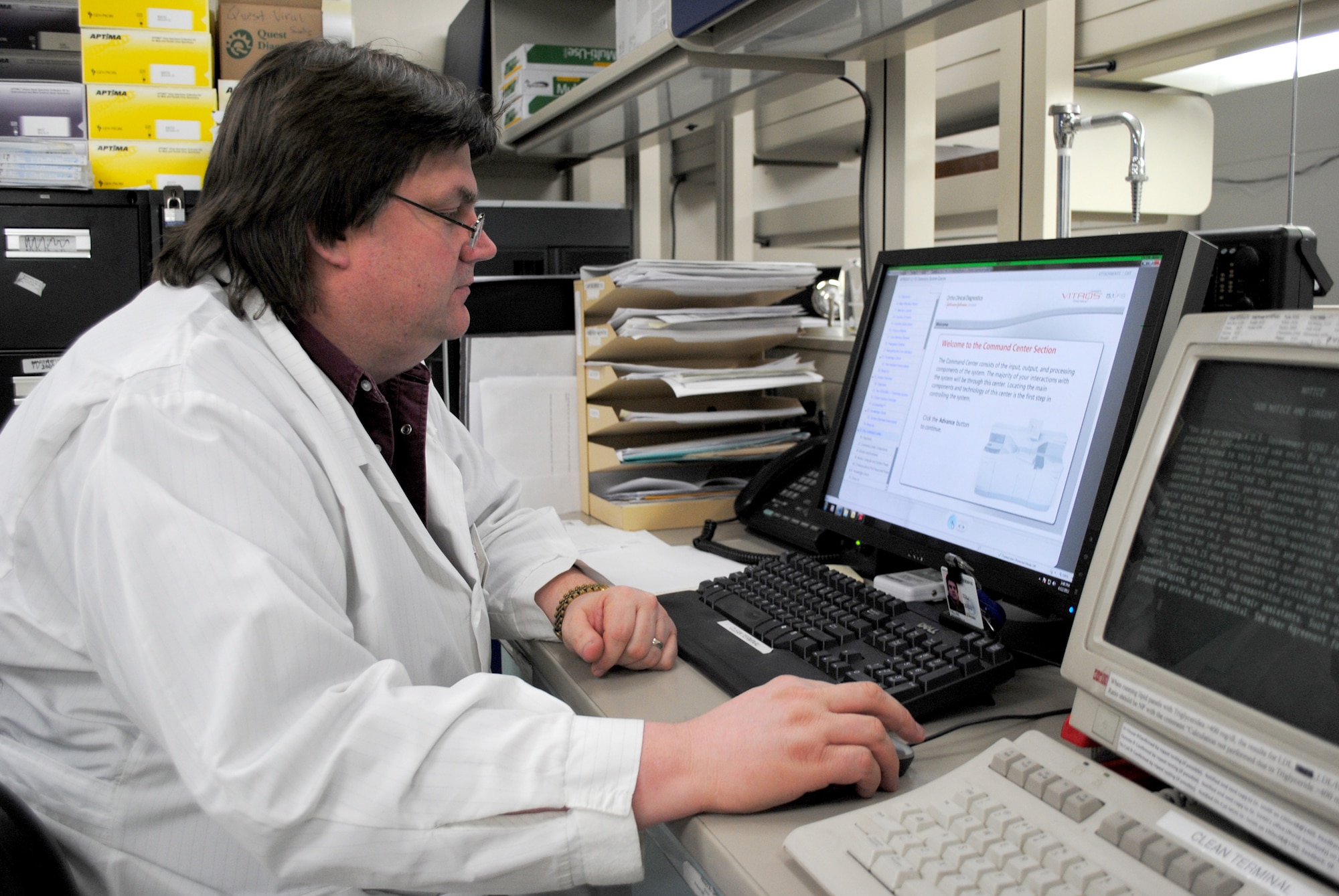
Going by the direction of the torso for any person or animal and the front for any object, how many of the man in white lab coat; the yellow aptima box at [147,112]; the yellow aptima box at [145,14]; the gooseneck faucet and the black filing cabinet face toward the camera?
3

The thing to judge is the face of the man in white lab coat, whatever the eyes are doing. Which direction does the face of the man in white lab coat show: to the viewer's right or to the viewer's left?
to the viewer's right

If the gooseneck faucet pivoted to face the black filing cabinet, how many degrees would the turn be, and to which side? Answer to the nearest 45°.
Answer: approximately 180°

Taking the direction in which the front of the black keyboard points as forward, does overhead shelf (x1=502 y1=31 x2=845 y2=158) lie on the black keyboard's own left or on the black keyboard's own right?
on the black keyboard's own right

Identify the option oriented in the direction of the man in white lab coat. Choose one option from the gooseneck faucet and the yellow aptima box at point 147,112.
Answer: the yellow aptima box

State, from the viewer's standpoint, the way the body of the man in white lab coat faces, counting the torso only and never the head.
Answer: to the viewer's right

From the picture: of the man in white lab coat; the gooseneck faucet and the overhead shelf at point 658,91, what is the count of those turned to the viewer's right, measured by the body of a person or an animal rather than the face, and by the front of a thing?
2

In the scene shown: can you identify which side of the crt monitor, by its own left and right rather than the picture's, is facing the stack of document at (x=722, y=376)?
right

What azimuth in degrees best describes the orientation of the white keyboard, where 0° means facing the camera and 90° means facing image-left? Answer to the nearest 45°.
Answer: approximately 45°
